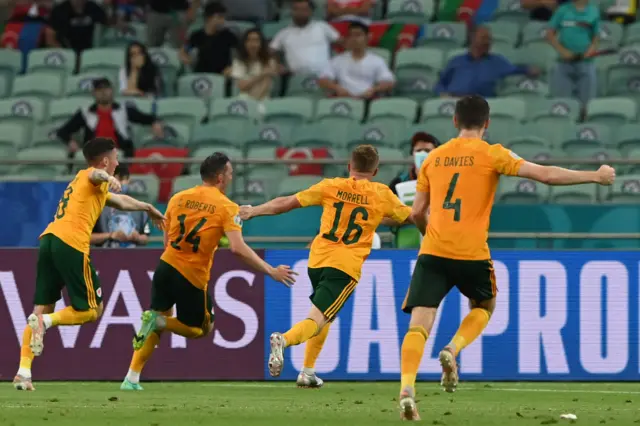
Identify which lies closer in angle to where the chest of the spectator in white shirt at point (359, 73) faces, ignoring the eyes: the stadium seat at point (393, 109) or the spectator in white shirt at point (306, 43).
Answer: the stadium seat

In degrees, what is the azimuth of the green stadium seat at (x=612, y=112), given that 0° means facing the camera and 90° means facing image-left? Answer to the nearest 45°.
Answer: approximately 0°

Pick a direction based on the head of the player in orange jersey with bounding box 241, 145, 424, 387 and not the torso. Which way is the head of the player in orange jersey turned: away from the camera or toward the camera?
away from the camera

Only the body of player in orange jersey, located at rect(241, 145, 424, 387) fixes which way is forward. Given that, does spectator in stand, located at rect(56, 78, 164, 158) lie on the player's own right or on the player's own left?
on the player's own left

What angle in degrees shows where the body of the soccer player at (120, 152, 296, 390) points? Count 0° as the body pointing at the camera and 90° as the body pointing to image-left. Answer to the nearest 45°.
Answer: approximately 225°

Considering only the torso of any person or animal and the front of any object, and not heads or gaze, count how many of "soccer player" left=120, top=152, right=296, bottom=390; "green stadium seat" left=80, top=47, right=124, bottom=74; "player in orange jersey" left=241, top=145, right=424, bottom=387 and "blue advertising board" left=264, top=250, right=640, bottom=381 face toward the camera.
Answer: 2

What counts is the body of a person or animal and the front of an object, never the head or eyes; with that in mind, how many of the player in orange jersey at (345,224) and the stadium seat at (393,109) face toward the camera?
1

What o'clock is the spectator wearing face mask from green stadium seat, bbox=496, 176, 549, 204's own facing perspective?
The spectator wearing face mask is roughly at 2 o'clock from the green stadium seat.

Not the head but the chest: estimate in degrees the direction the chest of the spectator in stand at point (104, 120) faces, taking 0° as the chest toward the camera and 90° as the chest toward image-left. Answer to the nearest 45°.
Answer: approximately 0°
